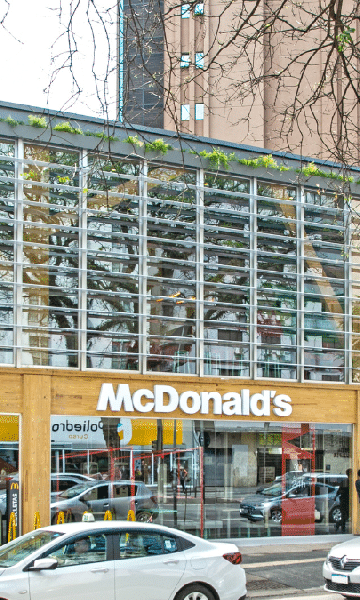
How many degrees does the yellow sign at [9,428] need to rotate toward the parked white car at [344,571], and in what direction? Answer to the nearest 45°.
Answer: approximately 45° to its left

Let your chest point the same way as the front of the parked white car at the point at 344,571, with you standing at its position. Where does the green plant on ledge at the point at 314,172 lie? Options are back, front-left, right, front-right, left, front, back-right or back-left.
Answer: back-right

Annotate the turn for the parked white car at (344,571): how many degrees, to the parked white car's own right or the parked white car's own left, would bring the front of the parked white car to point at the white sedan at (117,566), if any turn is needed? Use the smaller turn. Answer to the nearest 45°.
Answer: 0° — it already faces it

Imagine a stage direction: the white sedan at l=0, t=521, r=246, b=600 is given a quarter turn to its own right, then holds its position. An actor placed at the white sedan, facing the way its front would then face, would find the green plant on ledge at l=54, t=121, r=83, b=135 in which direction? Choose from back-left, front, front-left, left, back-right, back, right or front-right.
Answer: front

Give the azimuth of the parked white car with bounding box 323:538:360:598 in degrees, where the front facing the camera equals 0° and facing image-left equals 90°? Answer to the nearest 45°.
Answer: approximately 45°

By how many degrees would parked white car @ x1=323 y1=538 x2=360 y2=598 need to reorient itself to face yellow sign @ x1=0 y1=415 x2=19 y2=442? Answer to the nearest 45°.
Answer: approximately 90° to its right
